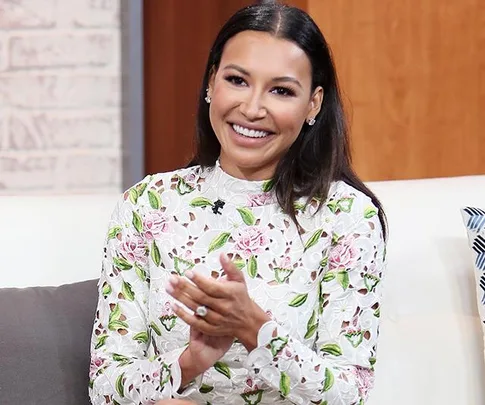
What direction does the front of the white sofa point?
toward the camera

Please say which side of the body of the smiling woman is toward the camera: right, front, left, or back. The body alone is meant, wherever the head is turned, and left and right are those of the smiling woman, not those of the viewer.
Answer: front

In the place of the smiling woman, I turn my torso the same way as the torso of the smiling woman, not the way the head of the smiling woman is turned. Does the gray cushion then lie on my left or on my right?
on my right
